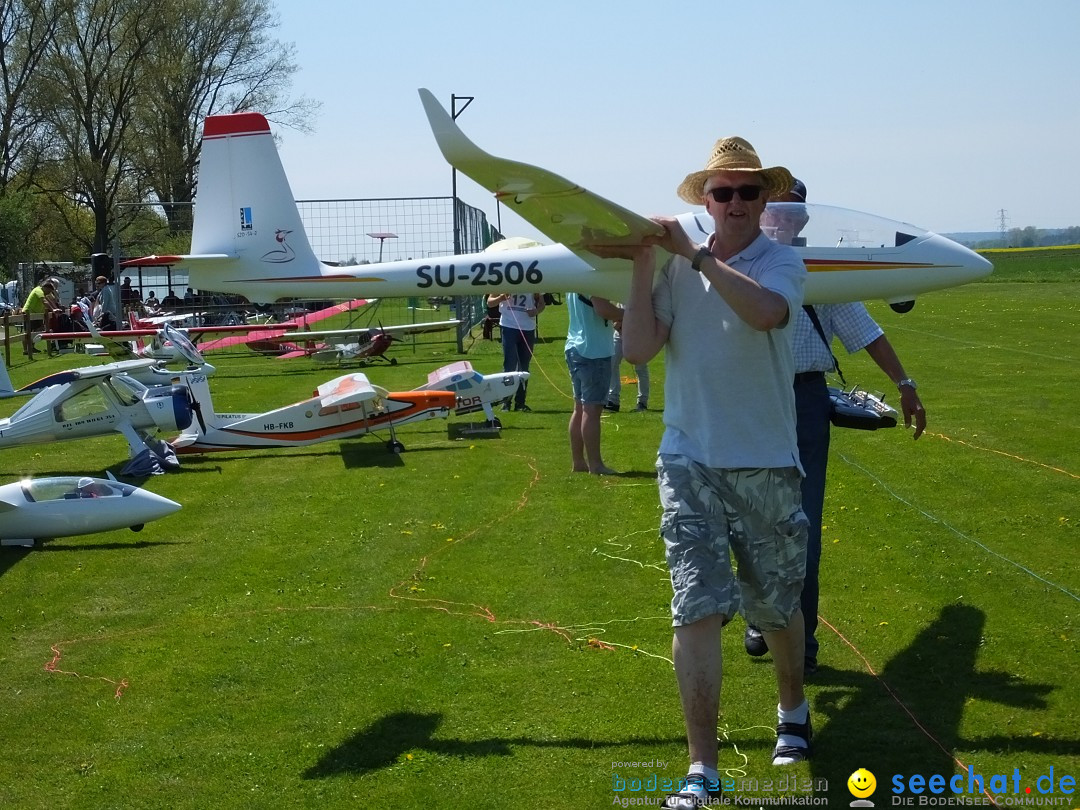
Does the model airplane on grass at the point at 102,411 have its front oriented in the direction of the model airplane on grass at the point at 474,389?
yes

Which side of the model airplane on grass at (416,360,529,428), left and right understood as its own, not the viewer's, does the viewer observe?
right

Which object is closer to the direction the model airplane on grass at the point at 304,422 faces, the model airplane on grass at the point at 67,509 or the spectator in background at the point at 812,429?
the spectator in background

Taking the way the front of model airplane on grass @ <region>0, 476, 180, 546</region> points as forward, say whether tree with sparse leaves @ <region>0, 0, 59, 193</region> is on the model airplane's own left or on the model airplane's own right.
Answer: on the model airplane's own left

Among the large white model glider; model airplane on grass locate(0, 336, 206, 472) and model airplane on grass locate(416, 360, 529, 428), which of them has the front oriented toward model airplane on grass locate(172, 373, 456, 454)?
model airplane on grass locate(0, 336, 206, 472)

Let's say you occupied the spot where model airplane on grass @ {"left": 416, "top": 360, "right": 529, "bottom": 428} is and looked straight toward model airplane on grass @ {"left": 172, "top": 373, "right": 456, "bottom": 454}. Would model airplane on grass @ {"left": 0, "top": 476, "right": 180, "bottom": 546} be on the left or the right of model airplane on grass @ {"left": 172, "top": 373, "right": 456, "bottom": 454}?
left

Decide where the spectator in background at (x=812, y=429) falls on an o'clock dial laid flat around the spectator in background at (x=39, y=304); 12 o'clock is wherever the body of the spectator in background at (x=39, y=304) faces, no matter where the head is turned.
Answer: the spectator in background at (x=812, y=429) is roughly at 3 o'clock from the spectator in background at (x=39, y=304).

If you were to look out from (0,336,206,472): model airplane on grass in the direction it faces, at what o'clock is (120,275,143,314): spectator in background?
The spectator in background is roughly at 9 o'clock from the model airplane on grass.

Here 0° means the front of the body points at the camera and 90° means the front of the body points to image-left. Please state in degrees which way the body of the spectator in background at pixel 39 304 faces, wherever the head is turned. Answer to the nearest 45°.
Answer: approximately 270°

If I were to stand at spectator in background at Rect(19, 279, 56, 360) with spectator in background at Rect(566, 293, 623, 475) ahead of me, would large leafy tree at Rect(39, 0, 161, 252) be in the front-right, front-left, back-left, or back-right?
back-left
